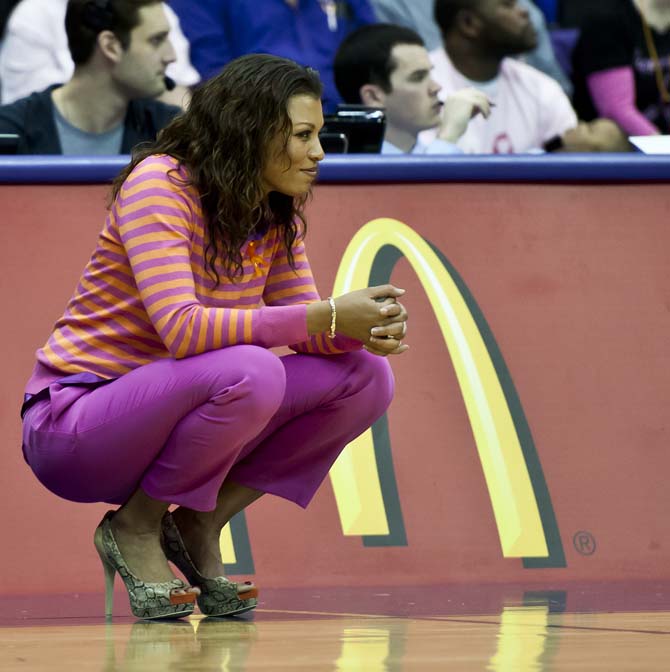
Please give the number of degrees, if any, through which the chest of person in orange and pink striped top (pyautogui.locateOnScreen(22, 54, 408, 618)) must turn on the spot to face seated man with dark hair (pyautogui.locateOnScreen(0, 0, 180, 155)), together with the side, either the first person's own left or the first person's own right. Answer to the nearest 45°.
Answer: approximately 135° to the first person's own left

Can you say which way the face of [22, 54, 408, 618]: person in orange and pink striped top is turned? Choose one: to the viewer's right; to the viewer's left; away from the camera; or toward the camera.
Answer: to the viewer's right

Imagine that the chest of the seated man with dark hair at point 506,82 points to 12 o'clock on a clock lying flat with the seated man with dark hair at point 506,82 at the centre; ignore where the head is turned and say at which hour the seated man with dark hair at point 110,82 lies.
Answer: the seated man with dark hair at point 110,82 is roughly at 3 o'clock from the seated man with dark hair at point 506,82.

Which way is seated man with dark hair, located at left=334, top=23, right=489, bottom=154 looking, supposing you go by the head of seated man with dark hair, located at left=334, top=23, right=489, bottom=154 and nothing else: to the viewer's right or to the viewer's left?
to the viewer's right

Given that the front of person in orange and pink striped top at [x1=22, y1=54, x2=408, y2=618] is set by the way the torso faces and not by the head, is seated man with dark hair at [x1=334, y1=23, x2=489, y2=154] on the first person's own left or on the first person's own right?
on the first person's own left

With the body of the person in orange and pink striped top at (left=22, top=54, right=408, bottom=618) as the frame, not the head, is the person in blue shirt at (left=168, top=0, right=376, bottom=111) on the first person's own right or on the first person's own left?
on the first person's own left
